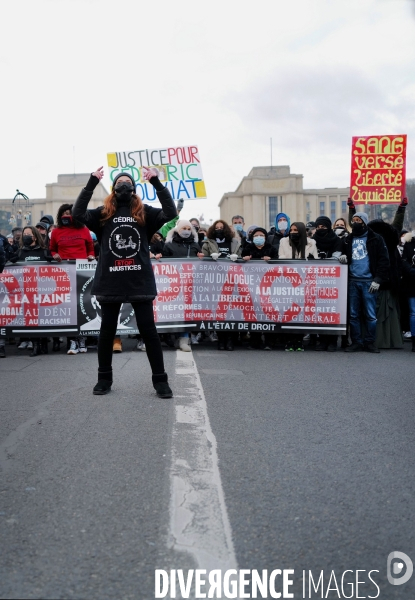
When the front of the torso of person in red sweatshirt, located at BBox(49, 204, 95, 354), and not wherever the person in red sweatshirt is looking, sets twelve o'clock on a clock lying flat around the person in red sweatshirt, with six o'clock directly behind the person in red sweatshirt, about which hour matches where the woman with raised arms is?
The woman with raised arms is roughly at 12 o'clock from the person in red sweatshirt.

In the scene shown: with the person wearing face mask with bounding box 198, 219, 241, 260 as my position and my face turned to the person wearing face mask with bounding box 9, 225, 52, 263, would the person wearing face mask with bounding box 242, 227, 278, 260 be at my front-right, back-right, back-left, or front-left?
back-left

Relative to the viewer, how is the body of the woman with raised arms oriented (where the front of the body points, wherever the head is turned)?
toward the camera

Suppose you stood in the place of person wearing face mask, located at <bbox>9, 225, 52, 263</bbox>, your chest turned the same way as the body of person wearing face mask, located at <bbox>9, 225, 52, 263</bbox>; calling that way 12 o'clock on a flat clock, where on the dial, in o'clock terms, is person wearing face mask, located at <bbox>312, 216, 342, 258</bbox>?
person wearing face mask, located at <bbox>312, 216, 342, 258</bbox> is roughly at 9 o'clock from person wearing face mask, located at <bbox>9, 225, 52, 263</bbox>.

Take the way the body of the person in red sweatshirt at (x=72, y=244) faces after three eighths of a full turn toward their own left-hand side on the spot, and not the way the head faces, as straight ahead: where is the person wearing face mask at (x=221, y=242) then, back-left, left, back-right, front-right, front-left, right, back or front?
front-right

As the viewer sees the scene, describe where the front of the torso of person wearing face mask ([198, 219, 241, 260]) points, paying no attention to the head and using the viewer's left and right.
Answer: facing the viewer

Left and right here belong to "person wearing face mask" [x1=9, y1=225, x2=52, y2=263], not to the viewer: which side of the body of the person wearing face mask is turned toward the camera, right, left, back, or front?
front
